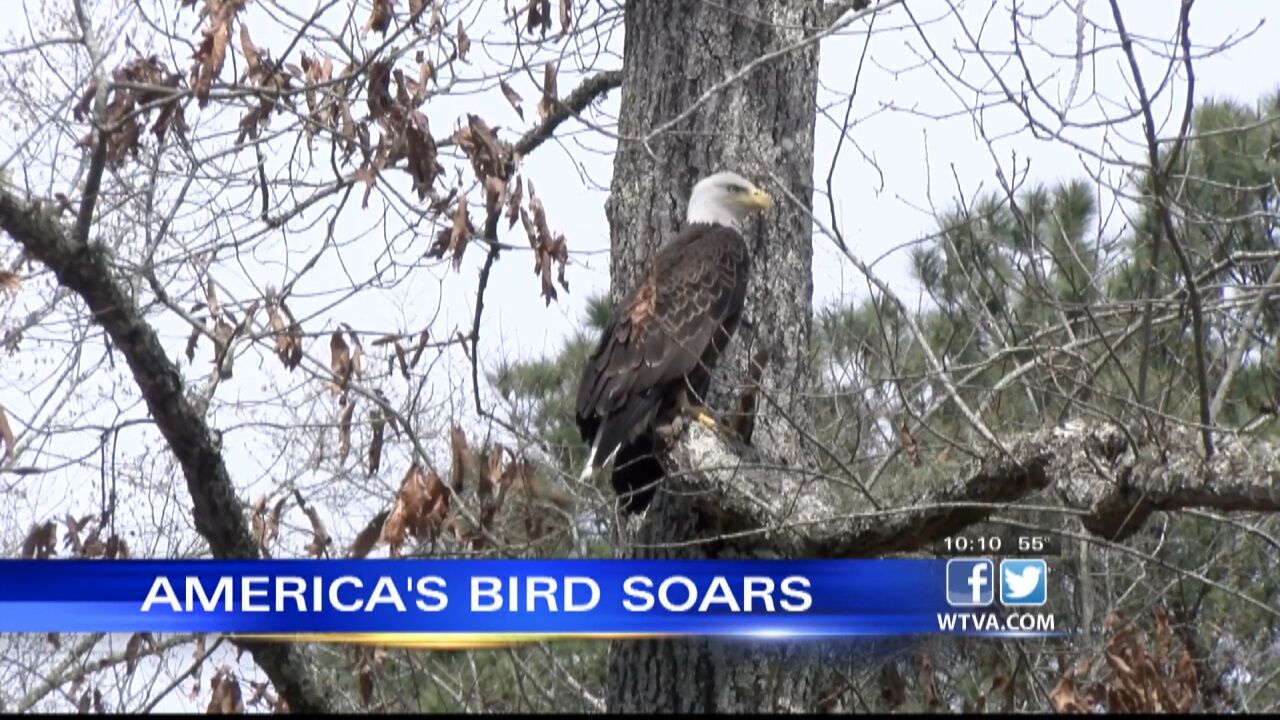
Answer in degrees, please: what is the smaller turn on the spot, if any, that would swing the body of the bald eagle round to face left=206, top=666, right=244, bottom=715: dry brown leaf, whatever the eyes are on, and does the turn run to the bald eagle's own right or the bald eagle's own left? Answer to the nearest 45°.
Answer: approximately 180°

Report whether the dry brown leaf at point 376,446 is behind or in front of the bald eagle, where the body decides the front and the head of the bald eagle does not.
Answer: behind
